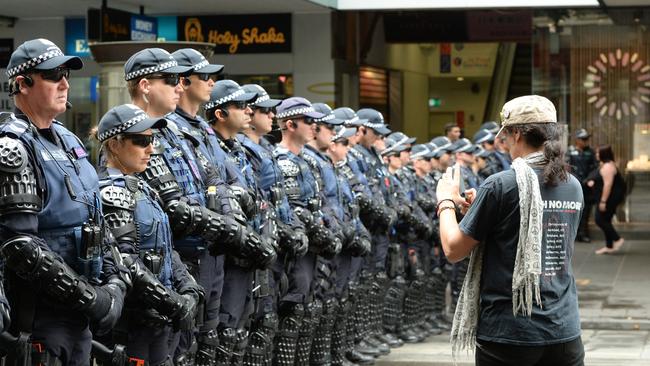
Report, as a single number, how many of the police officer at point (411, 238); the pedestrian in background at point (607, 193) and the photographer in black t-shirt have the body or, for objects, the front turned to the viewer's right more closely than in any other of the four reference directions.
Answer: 1

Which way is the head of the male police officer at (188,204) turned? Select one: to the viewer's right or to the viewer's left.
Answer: to the viewer's right

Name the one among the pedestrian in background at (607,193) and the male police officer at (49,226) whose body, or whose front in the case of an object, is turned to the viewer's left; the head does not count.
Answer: the pedestrian in background

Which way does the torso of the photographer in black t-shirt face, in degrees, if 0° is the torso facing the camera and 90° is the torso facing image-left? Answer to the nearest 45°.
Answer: approximately 135°

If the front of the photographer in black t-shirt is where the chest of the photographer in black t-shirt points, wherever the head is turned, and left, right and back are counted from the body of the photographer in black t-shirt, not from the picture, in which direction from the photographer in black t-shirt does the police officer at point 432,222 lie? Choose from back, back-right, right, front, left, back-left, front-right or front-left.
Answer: front-right

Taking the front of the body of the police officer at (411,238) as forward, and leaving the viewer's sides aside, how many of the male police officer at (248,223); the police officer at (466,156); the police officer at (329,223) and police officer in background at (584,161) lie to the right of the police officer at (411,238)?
2

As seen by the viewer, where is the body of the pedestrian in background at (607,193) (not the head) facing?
to the viewer's left

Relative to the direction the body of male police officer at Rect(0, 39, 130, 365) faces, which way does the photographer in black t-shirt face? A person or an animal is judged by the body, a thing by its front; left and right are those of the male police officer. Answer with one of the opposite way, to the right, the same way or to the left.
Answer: the opposite way

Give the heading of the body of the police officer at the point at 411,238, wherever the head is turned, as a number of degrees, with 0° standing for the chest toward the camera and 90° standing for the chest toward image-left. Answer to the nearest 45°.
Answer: approximately 270°

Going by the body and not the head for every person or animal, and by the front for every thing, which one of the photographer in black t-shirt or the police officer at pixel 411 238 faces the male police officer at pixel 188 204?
the photographer in black t-shirt

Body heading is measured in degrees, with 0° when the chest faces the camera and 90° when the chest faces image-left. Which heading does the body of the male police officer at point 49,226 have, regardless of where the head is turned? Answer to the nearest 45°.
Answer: approximately 315°

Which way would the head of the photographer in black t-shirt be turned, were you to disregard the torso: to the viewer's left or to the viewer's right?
to the viewer's left

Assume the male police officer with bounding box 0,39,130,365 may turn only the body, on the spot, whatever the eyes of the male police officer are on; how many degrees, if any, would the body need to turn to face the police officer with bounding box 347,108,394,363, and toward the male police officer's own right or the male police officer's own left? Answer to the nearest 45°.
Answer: approximately 90° to the male police officer's own left

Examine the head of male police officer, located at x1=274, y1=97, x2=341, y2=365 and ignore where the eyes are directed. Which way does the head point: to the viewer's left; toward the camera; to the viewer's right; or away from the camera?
to the viewer's right
